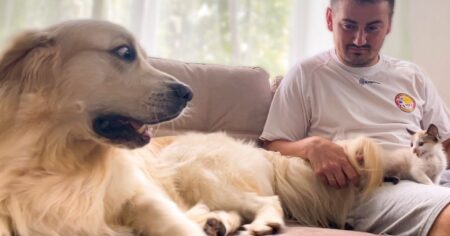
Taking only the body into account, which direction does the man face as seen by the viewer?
toward the camera

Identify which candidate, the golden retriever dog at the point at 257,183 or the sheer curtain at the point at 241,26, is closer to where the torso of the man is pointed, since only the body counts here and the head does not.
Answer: the golden retriever dog

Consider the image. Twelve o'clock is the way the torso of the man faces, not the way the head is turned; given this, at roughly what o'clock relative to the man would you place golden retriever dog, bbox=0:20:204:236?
The golden retriever dog is roughly at 1 o'clock from the man.

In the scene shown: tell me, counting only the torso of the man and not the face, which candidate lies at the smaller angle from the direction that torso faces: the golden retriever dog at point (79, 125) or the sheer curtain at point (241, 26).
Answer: the golden retriever dog

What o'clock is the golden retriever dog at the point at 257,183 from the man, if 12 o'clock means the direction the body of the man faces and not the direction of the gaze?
The golden retriever dog is roughly at 1 o'clock from the man.
